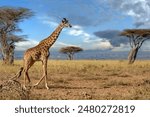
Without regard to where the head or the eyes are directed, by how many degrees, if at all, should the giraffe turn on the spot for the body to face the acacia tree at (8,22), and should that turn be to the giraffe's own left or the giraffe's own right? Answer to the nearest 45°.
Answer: approximately 90° to the giraffe's own left

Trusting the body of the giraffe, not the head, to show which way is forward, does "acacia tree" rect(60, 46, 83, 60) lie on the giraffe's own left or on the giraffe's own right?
on the giraffe's own left

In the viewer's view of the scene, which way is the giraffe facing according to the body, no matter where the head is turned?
to the viewer's right

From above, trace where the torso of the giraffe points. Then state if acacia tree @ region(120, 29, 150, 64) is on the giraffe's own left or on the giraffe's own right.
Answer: on the giraffe's own left
